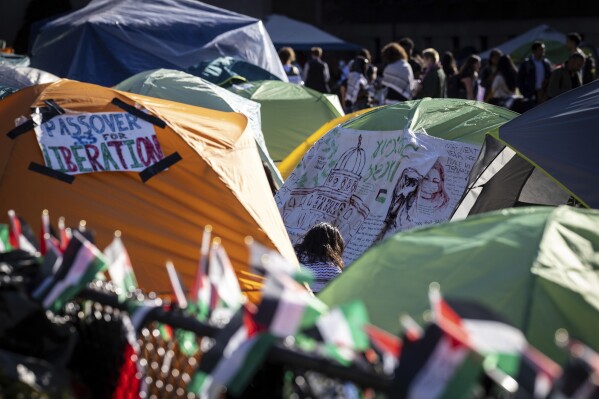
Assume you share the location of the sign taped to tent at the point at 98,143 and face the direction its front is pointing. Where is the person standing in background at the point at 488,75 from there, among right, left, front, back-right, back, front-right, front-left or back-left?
back-left

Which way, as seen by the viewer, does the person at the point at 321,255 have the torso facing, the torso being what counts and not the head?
away from the camera

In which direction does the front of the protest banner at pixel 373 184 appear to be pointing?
toward the camera

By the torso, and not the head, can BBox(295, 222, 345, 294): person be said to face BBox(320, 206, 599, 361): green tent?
no

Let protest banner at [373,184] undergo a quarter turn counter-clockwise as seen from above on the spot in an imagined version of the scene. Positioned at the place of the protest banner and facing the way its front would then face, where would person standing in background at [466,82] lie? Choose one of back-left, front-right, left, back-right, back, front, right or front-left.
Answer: left

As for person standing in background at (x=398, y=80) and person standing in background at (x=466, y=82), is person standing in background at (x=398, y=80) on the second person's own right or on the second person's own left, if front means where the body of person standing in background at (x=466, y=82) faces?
on the second person's own right

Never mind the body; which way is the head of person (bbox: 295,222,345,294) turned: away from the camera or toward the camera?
away from the camera

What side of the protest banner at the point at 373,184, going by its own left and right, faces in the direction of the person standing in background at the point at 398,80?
back

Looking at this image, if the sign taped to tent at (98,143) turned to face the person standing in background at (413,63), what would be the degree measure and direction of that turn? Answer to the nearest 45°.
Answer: approximately 135° to its left

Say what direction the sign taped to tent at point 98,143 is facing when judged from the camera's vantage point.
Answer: facing the viewer

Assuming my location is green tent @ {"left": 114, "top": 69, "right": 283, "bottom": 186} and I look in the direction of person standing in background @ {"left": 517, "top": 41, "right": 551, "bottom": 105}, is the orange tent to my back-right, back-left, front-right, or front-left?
back-right

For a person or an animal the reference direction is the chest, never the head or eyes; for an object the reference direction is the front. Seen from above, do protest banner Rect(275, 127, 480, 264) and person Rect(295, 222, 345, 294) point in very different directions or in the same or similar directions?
very different directions

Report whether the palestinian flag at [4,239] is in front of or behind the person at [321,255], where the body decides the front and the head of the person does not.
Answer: behind
